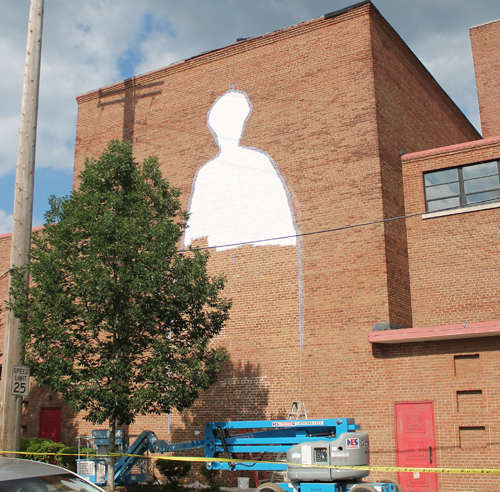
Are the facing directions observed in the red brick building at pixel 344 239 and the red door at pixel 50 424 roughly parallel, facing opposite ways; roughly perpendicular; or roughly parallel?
roughly parallel

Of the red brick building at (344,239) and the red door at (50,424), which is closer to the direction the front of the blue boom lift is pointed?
the red door

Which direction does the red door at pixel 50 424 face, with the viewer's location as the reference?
facing the viewer and to the left of the viewer

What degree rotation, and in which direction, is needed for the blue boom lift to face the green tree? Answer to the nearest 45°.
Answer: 0° — it already faces it

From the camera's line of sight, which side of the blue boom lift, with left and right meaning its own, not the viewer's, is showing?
left

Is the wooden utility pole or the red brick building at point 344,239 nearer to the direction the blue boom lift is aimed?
the wooden utility pole

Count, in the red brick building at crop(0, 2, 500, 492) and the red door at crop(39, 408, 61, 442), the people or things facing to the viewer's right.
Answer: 0

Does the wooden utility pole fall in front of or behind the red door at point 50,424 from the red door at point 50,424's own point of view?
in front

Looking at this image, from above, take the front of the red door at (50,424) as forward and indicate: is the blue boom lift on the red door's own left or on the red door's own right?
on the red door's own left

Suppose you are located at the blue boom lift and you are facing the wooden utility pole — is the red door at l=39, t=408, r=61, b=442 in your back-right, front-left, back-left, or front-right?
front-right

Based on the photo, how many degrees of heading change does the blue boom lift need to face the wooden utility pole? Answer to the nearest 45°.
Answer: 0° — it already faces it

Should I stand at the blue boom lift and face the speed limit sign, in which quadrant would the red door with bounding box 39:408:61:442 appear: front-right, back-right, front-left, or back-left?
front-right

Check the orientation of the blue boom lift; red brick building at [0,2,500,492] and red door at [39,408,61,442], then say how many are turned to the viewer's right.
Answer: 0

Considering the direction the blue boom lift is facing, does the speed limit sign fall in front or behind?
in front
